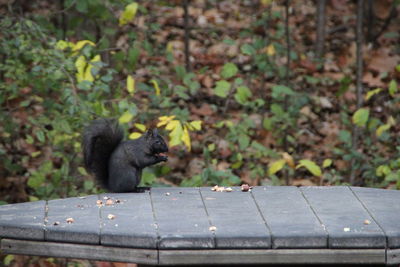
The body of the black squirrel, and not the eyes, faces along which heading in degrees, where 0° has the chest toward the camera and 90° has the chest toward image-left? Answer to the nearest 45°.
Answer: approximately 270°

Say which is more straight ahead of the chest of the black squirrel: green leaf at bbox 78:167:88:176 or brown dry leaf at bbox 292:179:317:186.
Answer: the brown dry leaf

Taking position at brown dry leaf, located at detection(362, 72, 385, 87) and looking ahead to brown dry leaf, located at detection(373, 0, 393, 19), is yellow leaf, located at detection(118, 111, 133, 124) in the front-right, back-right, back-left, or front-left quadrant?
back-left

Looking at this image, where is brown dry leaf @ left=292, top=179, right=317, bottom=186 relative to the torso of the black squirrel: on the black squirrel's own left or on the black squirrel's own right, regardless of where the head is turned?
on the black squirrel's own left

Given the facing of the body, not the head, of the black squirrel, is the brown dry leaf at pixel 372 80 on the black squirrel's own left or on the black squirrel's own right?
on the black squirrel's own left

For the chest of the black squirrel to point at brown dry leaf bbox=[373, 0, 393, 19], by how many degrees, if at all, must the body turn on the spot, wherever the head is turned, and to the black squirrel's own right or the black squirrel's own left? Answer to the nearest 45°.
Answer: approximately 45° to the black squirrel's own left

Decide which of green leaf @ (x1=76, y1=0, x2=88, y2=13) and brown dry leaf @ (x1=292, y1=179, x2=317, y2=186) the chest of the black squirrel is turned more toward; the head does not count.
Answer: the brown dry leaf

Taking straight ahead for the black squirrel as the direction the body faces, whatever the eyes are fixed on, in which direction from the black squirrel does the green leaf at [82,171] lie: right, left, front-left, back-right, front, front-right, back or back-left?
left

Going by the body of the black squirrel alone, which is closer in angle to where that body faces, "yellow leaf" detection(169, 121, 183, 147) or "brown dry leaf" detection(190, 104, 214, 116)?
the yellow leaf

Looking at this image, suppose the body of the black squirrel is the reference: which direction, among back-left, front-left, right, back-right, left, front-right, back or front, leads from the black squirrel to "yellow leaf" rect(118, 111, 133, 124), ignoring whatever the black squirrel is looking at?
left

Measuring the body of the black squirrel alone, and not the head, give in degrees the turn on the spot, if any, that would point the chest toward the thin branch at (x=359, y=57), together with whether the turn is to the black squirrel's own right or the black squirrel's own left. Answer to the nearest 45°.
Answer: approximately 45° to the black squirrel's own left
